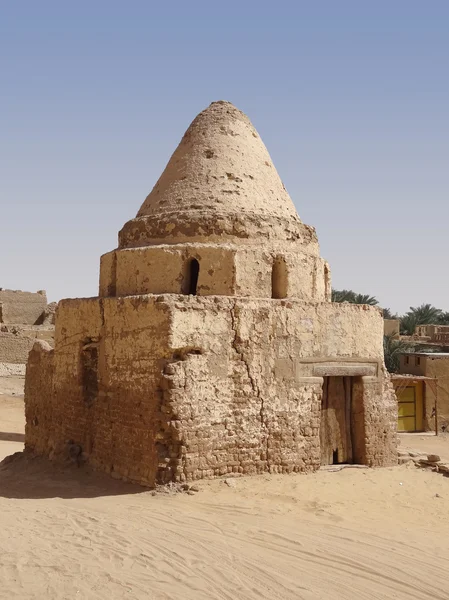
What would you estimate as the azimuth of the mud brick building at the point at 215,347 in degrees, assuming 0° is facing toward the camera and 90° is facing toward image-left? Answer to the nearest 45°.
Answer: approximately 315°

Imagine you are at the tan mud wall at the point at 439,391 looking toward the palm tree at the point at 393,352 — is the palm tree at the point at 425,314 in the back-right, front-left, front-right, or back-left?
front-right

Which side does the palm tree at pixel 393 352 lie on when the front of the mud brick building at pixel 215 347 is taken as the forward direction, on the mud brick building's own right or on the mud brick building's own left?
on the mud brick building's own left

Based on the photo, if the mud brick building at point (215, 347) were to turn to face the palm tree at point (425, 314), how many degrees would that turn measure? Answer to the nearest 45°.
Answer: approximately 90° to its left

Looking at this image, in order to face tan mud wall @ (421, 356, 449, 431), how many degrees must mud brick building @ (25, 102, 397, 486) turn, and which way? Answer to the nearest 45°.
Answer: approximately 90° to its left

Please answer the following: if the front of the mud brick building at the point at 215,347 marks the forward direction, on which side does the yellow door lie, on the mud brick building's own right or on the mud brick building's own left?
on the mud brick building's own left
